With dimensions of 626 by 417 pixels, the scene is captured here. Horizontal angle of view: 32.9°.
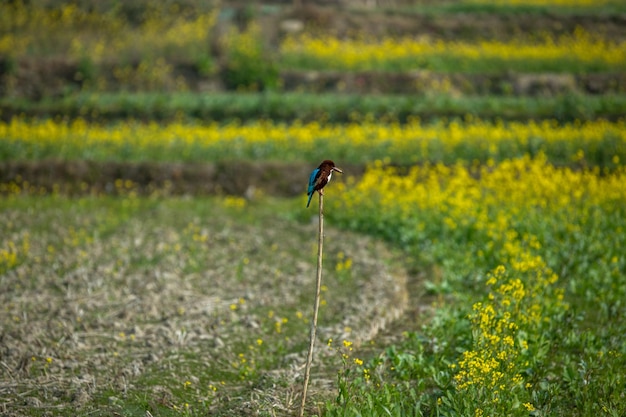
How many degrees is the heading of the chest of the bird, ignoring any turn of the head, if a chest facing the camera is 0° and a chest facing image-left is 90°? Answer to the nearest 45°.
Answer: approximately 270°
